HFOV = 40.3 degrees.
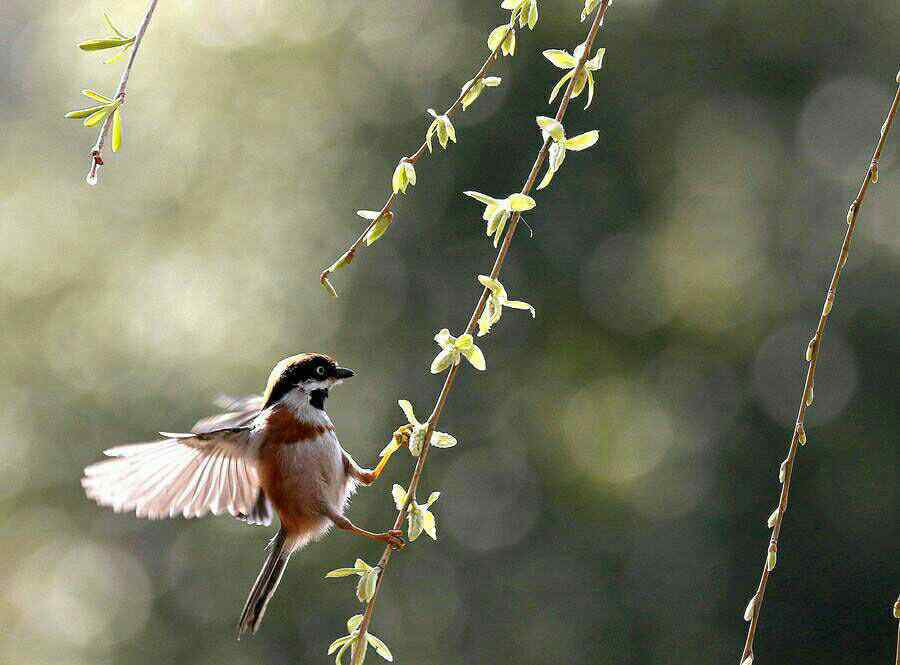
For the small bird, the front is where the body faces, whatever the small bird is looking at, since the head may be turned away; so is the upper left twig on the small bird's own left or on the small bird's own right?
on the small bird's own right

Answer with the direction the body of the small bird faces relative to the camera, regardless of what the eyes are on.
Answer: to the viewer's right
